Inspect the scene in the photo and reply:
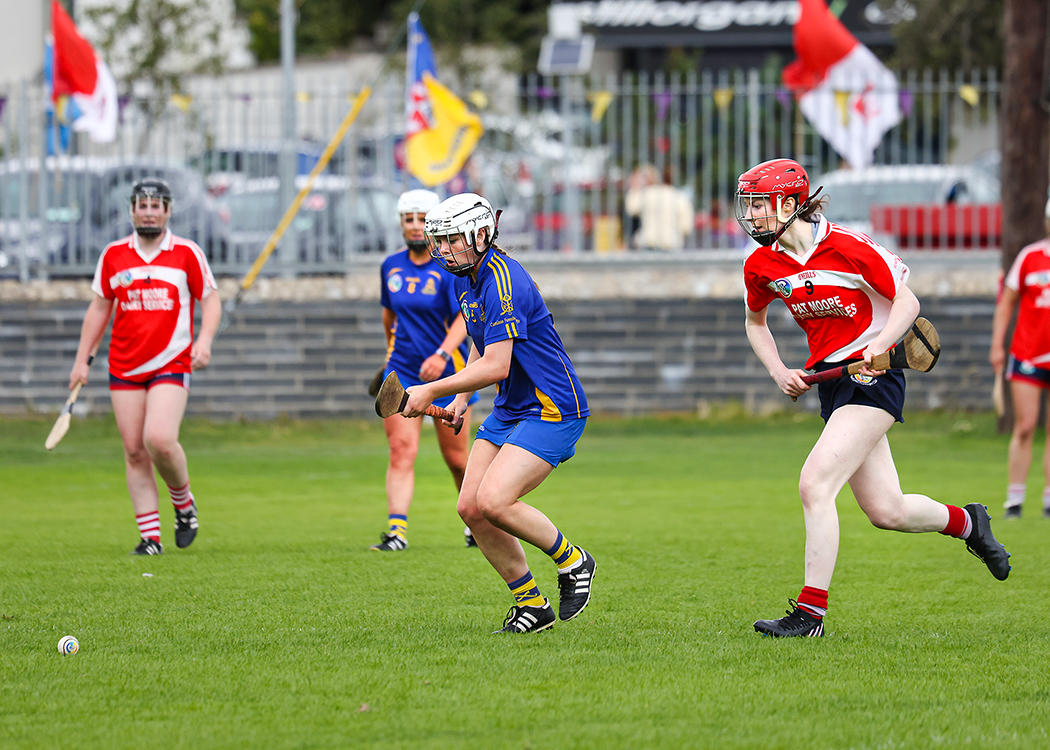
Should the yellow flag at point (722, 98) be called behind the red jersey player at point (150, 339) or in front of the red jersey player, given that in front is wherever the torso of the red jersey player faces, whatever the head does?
behind

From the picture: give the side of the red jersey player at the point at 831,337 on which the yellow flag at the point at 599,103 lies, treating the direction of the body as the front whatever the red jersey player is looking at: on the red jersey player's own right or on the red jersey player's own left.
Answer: on the red jersey player's own right

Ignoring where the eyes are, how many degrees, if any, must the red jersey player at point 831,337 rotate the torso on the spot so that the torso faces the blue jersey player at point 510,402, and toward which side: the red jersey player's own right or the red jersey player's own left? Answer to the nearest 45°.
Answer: approximately 45° to the red jersey player's own right

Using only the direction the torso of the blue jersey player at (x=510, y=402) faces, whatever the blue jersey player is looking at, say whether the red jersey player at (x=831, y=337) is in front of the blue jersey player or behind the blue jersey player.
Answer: behind

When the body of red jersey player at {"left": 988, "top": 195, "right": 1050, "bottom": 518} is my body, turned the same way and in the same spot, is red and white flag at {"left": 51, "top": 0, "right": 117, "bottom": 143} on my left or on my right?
on my right

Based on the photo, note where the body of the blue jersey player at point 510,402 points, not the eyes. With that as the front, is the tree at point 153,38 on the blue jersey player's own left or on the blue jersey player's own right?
on the blue jersey player's own right

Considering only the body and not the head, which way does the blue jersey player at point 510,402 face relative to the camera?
to the viewer's left

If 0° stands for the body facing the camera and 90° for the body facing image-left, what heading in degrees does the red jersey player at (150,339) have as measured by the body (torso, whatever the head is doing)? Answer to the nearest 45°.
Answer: approximately 0°

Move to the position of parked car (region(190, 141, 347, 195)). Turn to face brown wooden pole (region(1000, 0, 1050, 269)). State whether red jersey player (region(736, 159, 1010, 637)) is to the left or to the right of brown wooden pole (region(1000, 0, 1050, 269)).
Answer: right

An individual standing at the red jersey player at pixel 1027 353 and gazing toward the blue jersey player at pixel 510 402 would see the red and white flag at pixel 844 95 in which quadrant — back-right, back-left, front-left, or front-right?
back-right

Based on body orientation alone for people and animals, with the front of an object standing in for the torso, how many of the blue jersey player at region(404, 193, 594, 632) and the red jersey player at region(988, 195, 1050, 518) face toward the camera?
1

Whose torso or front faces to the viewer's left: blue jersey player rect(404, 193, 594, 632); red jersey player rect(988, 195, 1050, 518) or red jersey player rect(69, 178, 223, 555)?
the blue jersey player
